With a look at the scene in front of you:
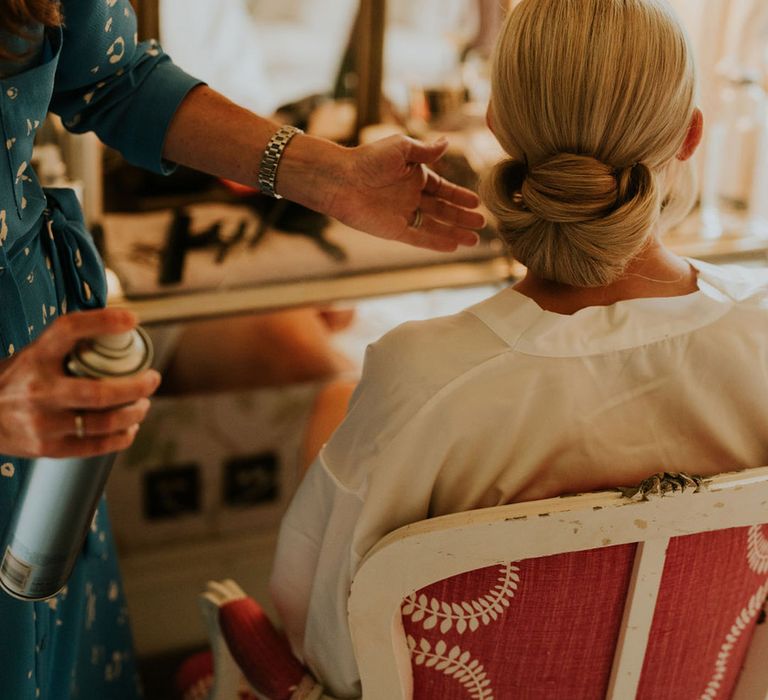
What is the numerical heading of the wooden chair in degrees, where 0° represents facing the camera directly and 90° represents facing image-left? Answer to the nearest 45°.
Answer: approximately 135°

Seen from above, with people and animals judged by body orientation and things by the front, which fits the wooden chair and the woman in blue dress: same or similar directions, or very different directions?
very different directions

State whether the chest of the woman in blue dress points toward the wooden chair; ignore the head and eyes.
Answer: yes

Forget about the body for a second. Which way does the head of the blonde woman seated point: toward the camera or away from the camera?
away from the camera
